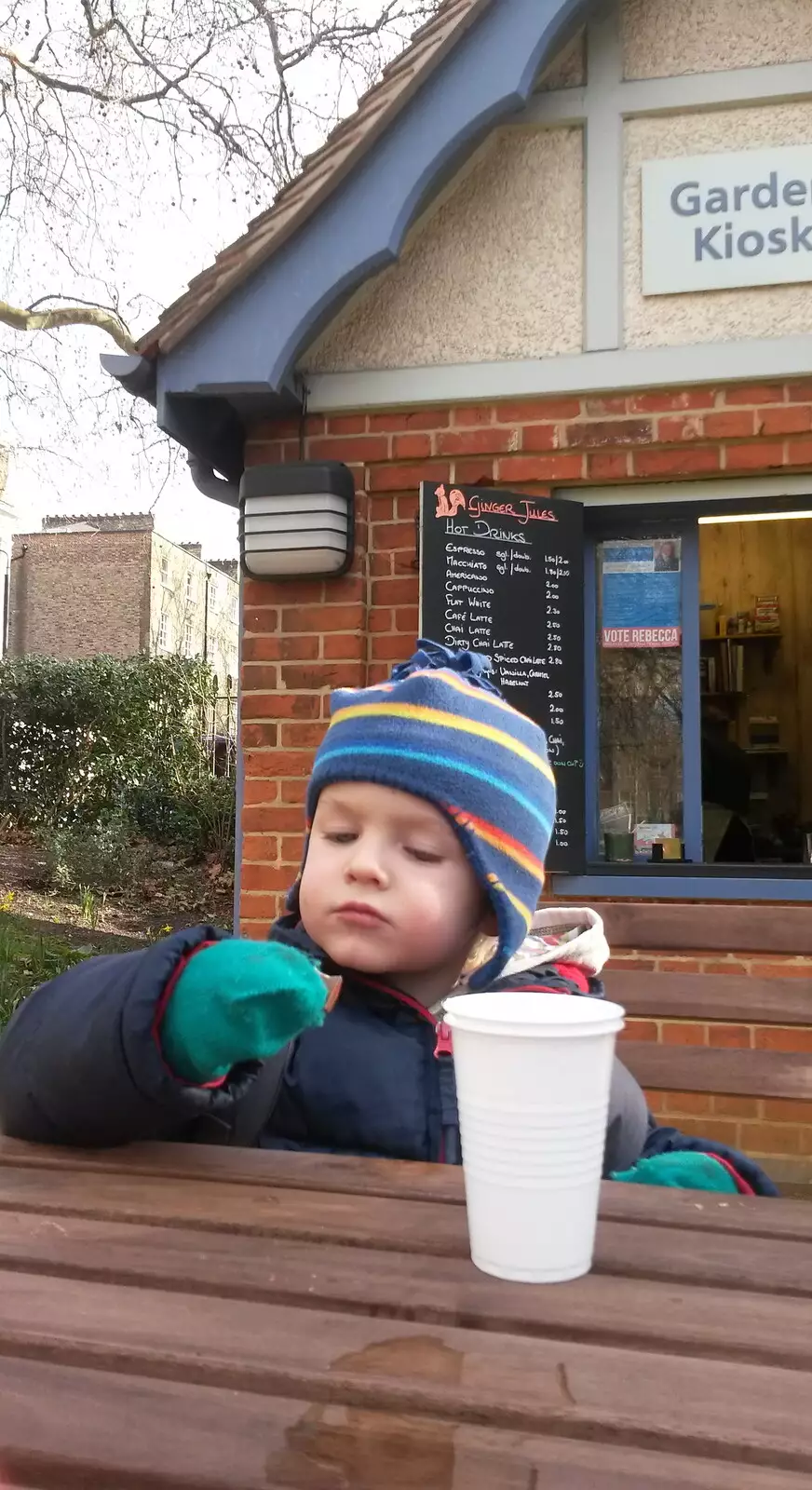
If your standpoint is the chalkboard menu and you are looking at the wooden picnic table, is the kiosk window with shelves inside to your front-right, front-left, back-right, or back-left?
back-left

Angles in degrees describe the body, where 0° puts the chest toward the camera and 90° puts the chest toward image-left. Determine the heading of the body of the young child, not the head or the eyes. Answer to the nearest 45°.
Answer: approximately 0°

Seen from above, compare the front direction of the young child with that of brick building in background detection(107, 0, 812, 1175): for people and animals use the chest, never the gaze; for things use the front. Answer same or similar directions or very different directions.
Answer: same or similar directions

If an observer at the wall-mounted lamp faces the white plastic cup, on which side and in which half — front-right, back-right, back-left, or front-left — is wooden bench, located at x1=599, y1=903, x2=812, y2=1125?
front-left

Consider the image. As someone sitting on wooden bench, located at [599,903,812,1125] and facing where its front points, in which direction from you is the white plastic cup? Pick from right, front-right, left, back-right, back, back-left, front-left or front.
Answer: front

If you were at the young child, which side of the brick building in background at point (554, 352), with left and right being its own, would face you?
front

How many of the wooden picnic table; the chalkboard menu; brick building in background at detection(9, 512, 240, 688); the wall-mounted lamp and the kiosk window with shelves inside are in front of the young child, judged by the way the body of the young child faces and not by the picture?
1

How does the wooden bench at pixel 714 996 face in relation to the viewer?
toward the camera

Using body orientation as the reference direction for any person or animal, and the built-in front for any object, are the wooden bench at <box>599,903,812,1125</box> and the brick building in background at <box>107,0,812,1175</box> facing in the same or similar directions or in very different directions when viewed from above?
same or similar directions

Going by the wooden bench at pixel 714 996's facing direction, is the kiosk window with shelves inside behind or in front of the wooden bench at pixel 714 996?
behind

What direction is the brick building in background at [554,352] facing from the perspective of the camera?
toward the camera

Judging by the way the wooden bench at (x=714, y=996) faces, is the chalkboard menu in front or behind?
behind

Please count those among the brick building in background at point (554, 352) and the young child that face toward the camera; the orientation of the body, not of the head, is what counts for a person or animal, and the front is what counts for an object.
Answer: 2

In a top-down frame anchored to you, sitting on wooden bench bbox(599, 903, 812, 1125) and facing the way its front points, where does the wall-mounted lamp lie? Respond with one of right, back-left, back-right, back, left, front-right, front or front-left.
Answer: back-right

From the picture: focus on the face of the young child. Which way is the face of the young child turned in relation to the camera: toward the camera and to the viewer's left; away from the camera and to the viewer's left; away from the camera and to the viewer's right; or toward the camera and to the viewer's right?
toward the camera and to the viewer's left
